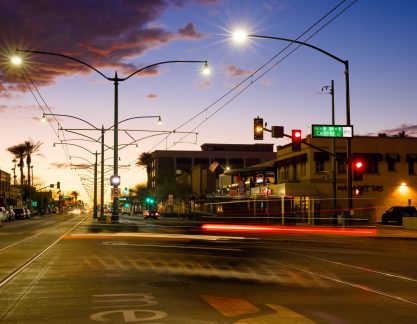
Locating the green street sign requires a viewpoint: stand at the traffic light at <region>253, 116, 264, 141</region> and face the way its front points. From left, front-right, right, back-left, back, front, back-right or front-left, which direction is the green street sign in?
back-left

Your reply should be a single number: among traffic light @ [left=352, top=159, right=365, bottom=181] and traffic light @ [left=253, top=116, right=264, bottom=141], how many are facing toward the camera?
2

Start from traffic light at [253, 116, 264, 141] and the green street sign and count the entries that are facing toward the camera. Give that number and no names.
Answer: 2

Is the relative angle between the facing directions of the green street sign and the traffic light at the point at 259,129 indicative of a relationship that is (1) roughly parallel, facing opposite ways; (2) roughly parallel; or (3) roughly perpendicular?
roughly parallel

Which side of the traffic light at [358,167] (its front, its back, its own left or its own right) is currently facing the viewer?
front

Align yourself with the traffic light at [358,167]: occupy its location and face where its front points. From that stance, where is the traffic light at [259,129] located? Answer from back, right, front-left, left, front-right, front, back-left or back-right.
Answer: front-right

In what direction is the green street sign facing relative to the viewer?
toward the camera

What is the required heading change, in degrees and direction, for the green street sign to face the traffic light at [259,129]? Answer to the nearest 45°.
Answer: approximately 45° to its right

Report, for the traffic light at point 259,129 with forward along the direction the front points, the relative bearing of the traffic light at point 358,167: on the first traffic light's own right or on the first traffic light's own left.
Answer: on the first traffic light's own left
